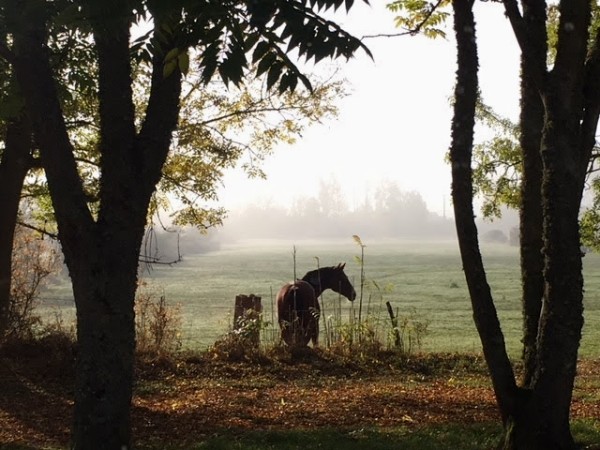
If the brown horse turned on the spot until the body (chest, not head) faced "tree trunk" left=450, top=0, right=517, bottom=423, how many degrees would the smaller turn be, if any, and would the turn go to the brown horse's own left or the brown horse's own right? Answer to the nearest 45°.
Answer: approximately 135° to the brown horse's own right

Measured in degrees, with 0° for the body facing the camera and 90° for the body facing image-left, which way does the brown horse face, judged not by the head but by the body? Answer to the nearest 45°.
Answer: approximately 225°

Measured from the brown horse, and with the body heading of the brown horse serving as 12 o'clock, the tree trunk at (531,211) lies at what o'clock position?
The tree trunk is roughly at 4 o'clock from the brown horse.

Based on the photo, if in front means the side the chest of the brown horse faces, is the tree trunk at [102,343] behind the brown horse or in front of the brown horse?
behind

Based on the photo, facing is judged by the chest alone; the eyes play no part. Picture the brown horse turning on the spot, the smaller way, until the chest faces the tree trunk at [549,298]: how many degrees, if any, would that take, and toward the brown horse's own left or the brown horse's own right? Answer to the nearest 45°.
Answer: approximately 135° to the brown horse's own right

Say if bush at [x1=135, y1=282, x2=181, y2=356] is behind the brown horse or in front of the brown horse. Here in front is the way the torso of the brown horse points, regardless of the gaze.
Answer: behind

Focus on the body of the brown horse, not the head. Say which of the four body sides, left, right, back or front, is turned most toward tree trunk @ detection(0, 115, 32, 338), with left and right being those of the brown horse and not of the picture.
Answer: back
